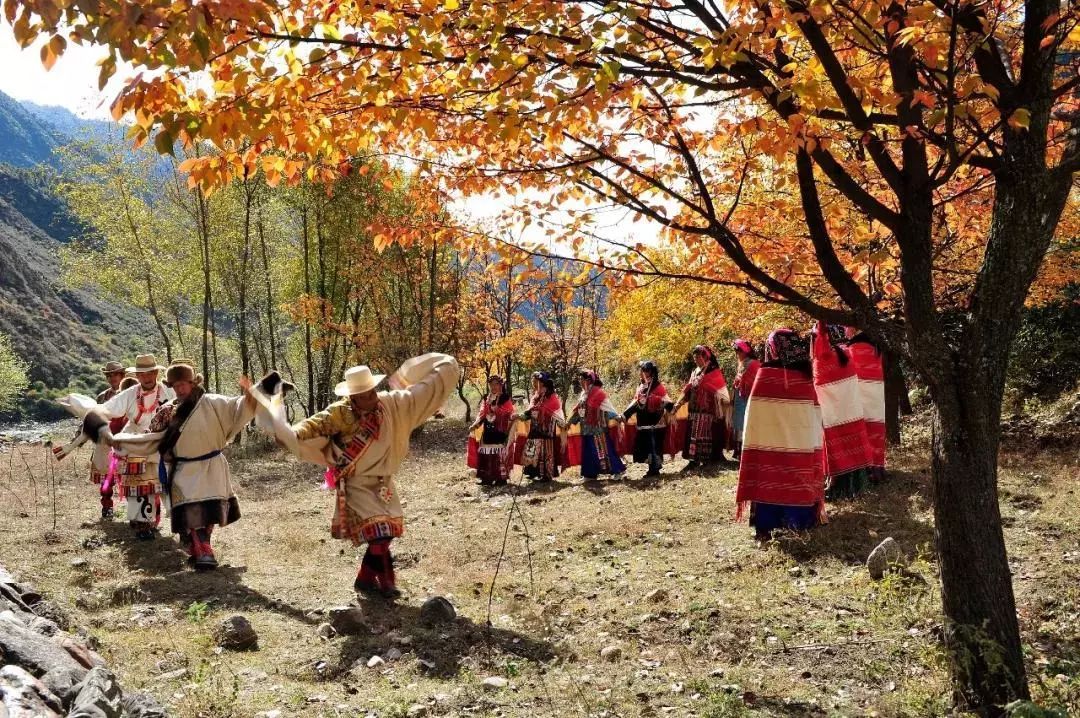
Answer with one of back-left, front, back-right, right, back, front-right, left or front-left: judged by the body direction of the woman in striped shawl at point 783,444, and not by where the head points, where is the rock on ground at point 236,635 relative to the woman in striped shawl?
back-left

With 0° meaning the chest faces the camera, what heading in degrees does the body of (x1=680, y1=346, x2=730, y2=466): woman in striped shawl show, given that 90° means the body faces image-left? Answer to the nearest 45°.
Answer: approximately 45°

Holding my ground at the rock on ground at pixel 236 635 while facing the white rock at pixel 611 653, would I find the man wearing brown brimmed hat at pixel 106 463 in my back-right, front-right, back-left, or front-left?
back-left

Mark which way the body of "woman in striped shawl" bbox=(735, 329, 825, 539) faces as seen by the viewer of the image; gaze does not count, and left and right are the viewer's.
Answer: facing away from the viewer

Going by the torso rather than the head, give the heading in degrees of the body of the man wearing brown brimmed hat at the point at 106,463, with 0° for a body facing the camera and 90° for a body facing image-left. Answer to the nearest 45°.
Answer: approximately 315°

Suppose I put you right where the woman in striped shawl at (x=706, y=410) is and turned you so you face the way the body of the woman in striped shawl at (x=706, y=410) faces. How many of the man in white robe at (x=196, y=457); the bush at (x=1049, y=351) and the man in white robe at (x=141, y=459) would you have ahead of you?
2
